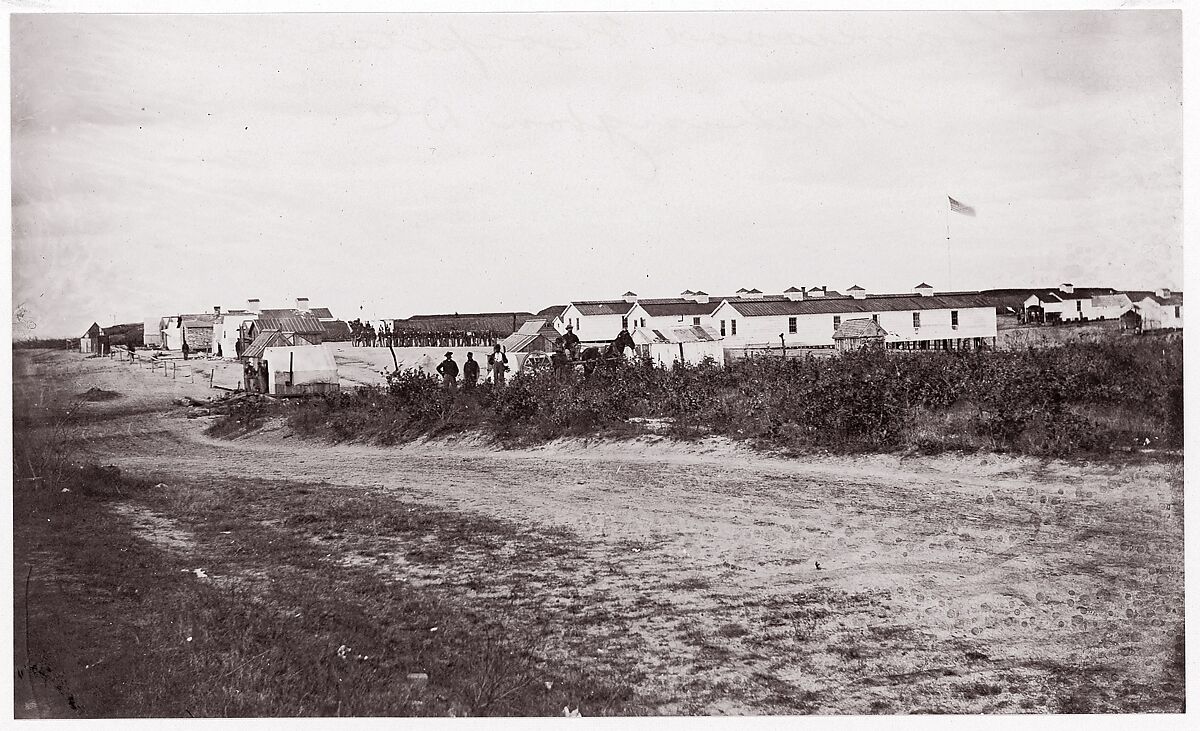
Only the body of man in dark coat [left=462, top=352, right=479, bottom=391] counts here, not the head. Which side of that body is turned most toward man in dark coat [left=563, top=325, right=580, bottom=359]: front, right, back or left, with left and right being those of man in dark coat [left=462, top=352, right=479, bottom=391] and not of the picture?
left

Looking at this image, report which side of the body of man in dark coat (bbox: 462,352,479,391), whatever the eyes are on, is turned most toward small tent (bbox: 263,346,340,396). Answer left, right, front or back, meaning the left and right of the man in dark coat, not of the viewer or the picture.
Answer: right

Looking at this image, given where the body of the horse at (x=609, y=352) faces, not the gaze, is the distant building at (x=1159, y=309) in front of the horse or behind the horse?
in front

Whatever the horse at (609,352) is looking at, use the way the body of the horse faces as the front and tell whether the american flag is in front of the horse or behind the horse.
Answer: in front

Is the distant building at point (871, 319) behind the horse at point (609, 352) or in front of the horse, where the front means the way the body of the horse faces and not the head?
in front

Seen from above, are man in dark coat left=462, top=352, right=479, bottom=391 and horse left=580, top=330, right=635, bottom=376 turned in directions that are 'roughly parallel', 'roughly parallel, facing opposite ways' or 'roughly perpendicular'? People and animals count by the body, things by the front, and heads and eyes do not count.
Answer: roughly perpendicular

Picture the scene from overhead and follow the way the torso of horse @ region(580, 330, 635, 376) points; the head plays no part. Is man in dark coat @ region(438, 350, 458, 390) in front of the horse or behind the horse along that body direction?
behind

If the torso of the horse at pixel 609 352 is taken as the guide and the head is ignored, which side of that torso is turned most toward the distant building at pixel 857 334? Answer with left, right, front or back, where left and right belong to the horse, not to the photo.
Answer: front

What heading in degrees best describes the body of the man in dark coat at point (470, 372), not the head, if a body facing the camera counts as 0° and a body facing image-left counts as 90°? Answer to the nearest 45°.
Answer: approximately 0°

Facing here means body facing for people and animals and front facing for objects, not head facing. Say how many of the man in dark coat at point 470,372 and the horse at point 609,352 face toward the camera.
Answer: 1

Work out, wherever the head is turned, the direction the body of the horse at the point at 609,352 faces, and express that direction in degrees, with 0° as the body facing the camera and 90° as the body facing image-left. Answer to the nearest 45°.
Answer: approximately 270°
